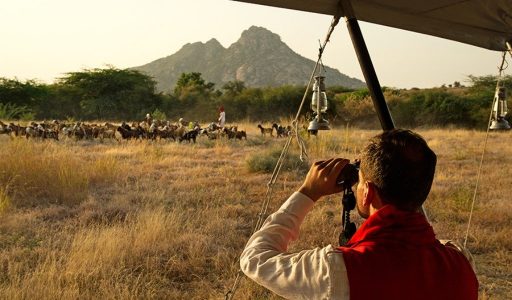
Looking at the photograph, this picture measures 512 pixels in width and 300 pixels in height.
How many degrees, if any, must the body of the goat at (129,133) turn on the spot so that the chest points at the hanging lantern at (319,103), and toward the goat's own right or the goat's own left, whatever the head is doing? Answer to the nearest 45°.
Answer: approximately 90° to the goat's own left

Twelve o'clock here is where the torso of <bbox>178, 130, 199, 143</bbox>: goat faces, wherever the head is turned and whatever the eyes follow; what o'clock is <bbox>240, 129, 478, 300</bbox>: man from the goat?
The man is roughly at 9 o'clock from the goat.

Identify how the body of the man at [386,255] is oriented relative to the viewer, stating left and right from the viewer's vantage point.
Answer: facing away from the viewer and to the left of the viewer

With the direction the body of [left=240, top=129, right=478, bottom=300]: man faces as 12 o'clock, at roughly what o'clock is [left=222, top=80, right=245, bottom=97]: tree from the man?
The tree is roughly at 1 o'clock from the man.

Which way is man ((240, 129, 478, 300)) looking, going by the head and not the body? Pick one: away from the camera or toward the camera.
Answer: away from the camera

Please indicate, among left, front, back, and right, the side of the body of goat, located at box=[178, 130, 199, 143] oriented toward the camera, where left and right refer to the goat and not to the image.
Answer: left

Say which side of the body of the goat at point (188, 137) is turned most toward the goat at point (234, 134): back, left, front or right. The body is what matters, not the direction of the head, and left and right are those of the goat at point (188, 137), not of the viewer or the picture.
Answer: back

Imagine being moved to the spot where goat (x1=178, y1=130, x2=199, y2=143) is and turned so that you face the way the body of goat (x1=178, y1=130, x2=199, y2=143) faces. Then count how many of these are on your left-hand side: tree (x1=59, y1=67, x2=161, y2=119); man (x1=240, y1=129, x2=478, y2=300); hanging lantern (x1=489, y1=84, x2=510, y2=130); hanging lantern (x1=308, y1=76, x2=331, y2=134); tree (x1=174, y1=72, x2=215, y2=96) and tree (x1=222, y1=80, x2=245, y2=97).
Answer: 3

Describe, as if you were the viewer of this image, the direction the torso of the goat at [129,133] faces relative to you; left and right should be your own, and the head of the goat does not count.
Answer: facing to the left of the viewer

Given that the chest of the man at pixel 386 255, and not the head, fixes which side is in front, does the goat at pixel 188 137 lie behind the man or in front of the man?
in front

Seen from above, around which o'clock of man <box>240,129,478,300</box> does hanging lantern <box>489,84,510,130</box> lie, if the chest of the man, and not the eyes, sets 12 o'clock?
The hanging lantern is roughly at 2 o'clock from the man.

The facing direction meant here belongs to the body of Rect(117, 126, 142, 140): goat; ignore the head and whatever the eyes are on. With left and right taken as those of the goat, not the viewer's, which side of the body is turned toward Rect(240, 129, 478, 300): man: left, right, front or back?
left

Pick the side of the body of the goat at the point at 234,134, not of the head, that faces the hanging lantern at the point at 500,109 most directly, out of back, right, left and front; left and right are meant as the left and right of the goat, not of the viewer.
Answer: left
